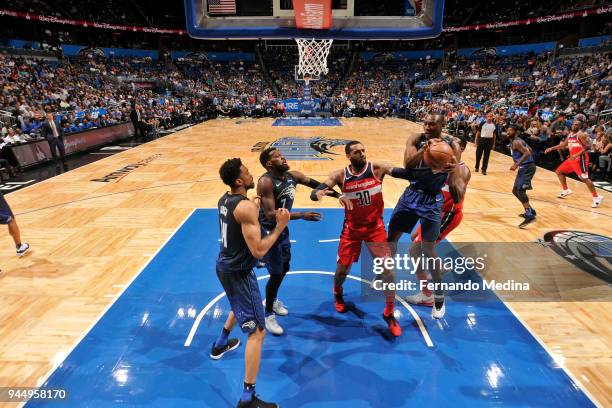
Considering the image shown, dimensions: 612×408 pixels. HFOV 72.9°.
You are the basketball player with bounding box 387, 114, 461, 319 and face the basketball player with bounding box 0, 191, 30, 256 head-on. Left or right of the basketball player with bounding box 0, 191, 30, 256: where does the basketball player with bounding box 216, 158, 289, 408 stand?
left

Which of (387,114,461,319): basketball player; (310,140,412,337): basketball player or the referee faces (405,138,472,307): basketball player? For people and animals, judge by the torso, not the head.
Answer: the referee

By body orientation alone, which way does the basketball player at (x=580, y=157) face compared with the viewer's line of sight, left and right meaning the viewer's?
facing the viewer and to the left of the viewer

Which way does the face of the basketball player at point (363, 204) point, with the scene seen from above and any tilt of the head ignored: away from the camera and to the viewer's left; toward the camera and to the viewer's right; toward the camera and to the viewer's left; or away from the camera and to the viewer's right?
toward the camera and to the viewer's right

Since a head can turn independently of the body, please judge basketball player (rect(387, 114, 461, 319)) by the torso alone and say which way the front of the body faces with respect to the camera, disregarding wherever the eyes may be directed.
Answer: toward the camera

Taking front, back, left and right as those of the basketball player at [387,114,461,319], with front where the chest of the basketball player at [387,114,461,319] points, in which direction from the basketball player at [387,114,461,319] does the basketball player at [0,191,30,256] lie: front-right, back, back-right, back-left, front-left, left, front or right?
right

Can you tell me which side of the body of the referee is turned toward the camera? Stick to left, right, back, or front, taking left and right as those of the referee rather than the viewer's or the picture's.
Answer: front

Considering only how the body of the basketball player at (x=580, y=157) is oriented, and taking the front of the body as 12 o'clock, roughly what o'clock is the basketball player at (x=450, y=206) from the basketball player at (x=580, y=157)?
the basketball player at (x=450, y=206) is roughly at 11 o'clock from the basketball player at (x=580, y=157).
